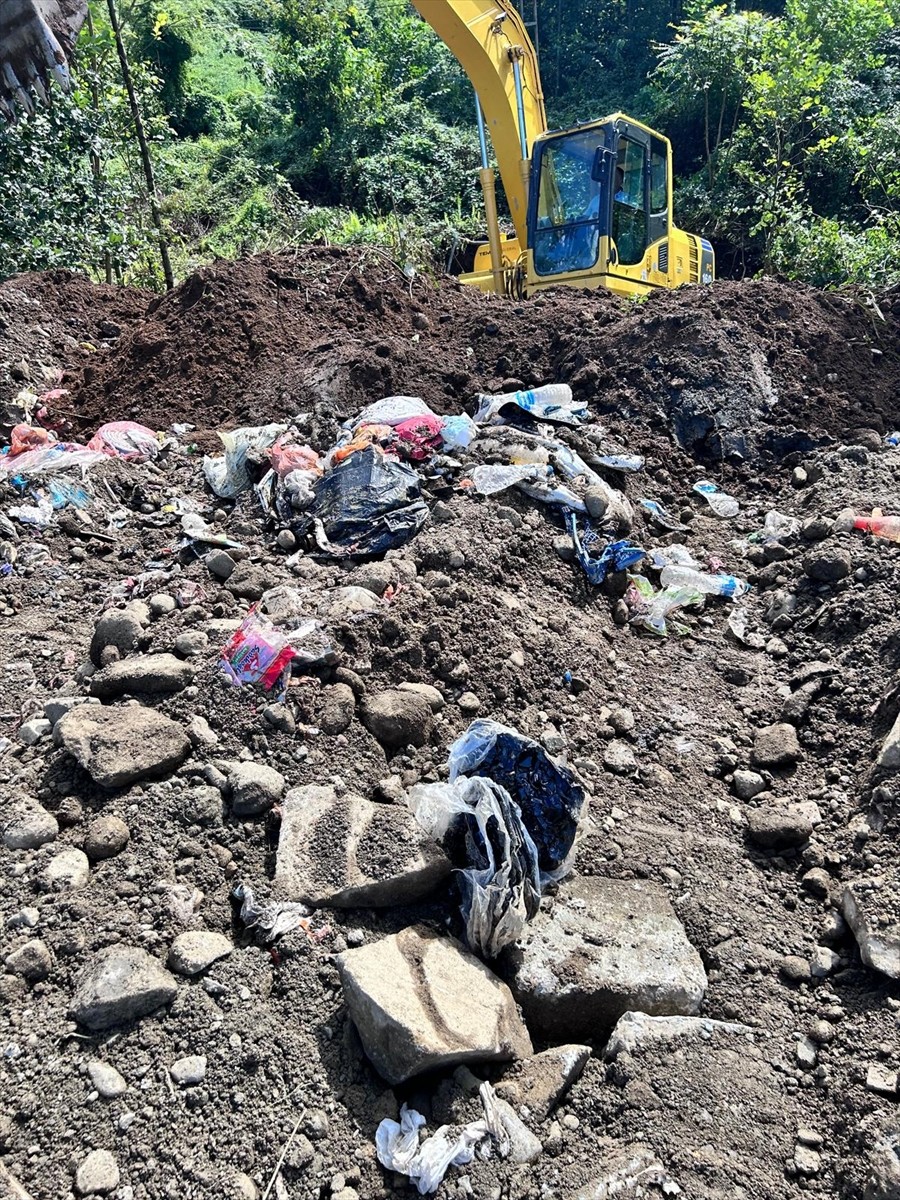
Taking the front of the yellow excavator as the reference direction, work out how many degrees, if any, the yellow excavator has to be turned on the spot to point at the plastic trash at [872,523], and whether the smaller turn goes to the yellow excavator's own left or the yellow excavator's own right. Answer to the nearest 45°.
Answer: approximately 45° to the yellow excavator's own left

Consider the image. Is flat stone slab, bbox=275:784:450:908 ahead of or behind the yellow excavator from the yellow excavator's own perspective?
ahead

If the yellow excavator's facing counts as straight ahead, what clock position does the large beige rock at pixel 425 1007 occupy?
The large beige rock is roughly at 11 o'clock from the yellow excavator.

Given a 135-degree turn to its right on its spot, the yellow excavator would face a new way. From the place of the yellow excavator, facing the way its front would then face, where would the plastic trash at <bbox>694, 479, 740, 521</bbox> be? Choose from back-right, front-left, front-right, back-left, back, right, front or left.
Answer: back

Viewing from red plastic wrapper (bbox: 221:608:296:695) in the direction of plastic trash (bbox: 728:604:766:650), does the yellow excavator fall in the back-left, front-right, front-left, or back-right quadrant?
front-left

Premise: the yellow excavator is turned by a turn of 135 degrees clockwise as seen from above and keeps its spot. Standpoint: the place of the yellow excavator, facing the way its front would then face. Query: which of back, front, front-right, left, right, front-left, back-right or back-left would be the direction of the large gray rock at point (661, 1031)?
back

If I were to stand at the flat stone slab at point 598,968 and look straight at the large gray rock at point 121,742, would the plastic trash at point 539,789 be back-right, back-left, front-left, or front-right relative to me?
front-right

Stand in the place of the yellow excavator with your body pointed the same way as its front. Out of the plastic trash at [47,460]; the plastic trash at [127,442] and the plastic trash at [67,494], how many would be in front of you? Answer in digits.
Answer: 3

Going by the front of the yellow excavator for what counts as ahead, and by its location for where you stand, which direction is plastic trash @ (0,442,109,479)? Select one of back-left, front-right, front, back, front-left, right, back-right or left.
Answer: front

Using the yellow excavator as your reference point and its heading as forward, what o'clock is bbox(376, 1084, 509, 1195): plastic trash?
The plastic trash is roughly at 11 o'clock from the yellow excavator.

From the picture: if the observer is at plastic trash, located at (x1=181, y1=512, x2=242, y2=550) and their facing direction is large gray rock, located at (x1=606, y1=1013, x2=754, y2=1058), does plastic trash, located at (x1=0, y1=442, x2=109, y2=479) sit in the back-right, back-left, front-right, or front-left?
back-right

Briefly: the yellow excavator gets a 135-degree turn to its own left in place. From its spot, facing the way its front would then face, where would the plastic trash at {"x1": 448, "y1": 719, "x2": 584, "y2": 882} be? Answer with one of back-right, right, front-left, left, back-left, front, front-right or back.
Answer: right

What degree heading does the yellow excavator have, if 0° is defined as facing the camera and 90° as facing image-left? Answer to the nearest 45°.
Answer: approximately 45°

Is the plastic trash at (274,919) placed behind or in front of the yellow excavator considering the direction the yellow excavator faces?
in front
